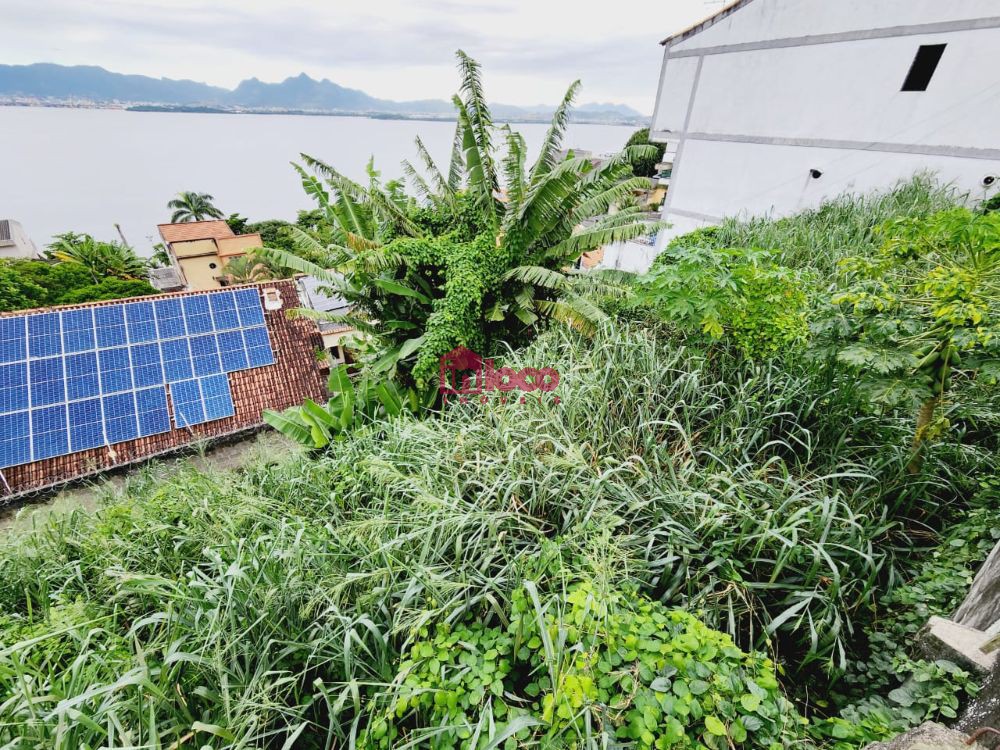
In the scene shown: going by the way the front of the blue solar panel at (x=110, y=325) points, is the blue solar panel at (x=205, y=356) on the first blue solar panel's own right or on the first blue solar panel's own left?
on the first blue solar panel's own left

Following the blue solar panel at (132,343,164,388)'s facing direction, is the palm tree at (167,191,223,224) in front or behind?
behind

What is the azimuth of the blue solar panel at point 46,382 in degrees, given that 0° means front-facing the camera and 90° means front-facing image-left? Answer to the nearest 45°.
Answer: approximately 0°

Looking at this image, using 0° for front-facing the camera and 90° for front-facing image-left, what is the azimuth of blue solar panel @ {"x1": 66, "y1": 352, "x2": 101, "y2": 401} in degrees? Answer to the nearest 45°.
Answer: approximately 0°

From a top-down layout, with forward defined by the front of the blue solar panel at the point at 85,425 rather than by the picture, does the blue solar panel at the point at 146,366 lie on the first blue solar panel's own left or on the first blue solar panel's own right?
on the first blue solar panel's own left

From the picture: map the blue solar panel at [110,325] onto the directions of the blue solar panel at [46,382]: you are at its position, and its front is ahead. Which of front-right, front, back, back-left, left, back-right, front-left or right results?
back-left
